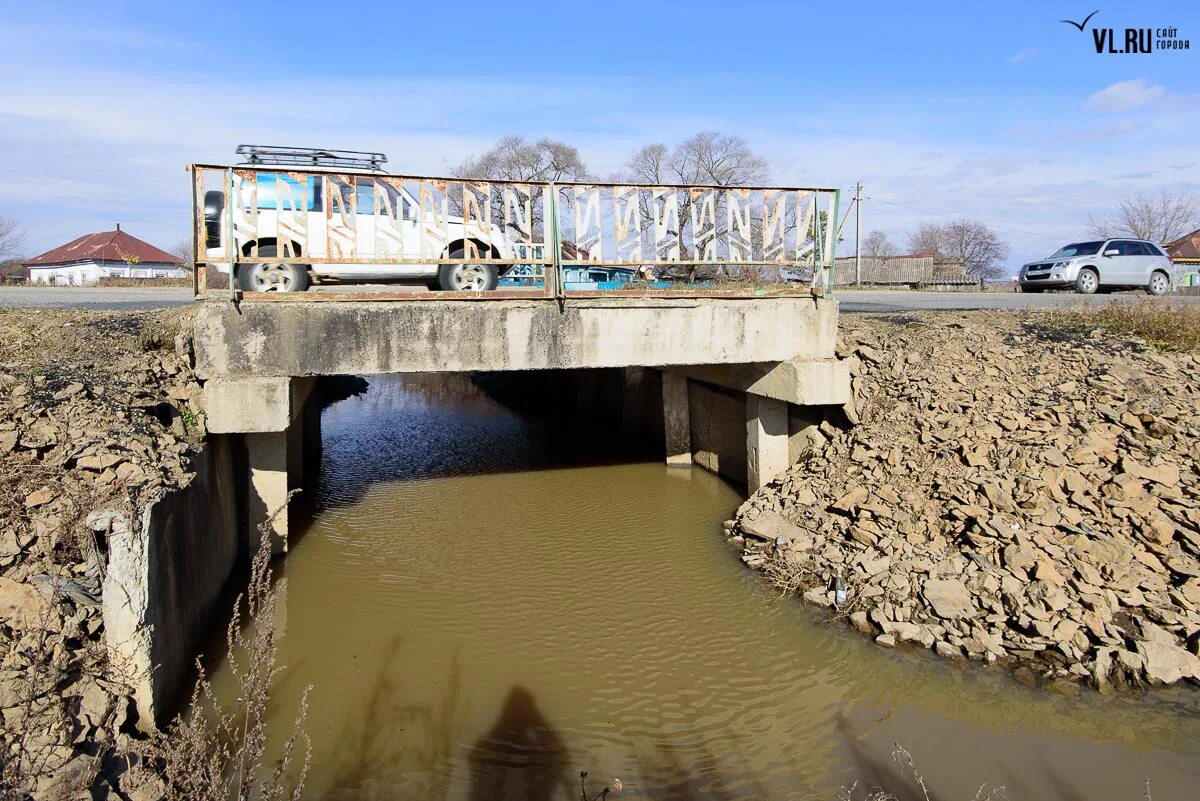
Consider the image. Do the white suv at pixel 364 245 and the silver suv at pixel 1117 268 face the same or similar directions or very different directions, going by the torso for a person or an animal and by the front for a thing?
very different directions

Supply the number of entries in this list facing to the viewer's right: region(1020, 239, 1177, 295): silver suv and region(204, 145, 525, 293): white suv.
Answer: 1

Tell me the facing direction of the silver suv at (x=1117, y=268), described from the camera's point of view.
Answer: facing the viewer and to the left of the viewer

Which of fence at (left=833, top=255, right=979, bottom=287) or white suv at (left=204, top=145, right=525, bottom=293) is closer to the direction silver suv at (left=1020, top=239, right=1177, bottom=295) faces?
the white suv

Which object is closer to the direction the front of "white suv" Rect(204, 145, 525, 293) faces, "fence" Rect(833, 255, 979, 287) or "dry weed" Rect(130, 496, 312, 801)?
the fence

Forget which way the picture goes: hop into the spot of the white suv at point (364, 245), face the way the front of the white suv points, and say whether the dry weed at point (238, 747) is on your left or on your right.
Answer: on your right

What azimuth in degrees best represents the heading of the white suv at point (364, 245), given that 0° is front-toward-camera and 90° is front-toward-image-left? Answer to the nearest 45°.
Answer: approximately 270°
